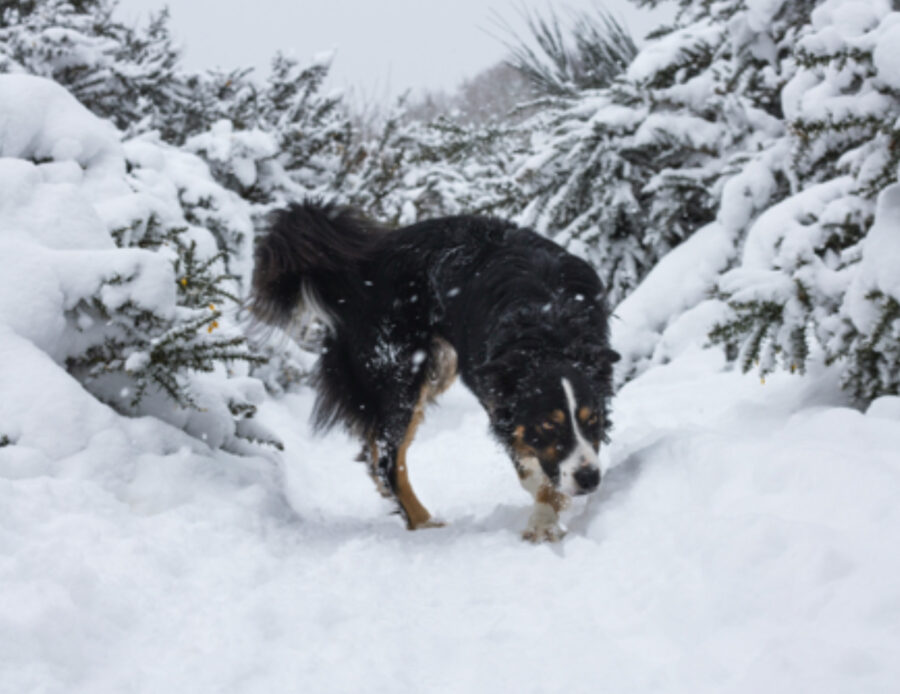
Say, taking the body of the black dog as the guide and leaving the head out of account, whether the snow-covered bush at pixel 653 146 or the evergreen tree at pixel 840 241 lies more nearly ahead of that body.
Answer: the evergreen tree

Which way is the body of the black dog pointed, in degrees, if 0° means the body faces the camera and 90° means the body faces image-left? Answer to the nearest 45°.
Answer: approximately 315°

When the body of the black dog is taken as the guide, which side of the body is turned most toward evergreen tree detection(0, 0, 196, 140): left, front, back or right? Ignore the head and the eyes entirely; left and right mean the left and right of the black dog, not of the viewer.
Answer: back

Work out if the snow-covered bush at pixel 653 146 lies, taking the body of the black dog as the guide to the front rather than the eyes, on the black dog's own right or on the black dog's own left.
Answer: on the black dog's own left
